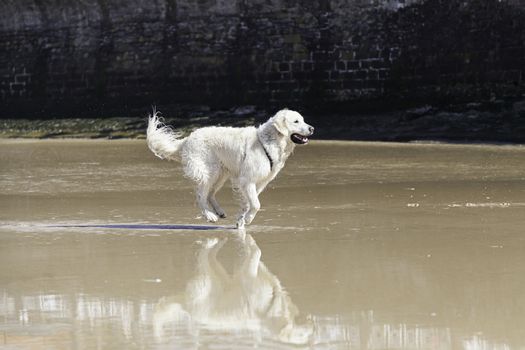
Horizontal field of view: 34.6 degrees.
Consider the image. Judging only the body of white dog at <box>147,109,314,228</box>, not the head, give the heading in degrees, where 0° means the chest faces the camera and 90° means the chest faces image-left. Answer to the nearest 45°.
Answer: approximately 270°
